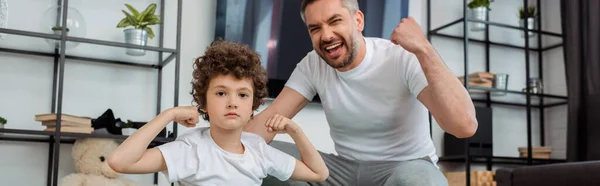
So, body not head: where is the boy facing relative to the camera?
toward the camera

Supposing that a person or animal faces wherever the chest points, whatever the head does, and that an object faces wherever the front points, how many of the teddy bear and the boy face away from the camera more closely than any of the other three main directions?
0

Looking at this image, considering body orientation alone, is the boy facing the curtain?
no

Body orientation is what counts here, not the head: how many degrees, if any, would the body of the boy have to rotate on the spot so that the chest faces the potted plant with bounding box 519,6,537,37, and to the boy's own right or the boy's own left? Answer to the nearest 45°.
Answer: approximately 135° to the boy's own left

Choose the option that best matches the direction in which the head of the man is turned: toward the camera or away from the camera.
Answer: toward the camera

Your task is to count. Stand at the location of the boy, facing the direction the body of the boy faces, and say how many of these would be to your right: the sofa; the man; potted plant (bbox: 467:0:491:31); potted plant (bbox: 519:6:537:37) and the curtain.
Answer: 0

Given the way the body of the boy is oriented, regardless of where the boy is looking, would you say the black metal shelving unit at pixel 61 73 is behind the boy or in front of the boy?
behind

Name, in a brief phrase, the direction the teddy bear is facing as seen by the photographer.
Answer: facing the viewer and to the right of the viewer

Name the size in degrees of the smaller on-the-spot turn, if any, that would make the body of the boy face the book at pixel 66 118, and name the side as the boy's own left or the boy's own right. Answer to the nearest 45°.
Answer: approximately 135° to the boy's own right

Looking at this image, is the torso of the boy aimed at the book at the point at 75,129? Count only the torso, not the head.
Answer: no

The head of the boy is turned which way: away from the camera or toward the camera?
toward the camera
